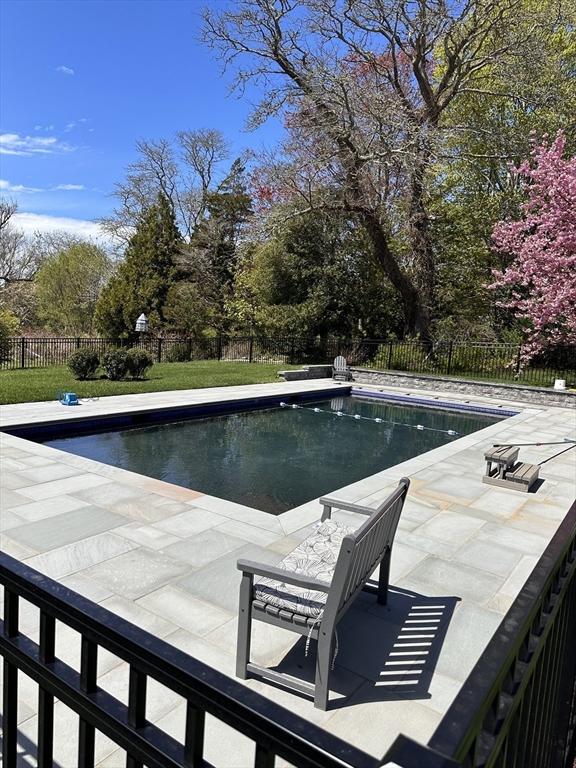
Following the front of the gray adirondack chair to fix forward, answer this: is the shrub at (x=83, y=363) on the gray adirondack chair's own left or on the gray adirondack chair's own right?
on the gray adirondack chair's own right

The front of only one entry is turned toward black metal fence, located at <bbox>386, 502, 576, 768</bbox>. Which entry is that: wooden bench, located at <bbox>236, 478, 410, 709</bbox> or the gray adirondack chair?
the gray adirondack chair

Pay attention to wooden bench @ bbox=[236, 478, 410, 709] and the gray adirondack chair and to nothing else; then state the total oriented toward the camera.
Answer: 1

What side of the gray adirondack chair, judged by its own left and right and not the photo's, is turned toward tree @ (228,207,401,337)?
back

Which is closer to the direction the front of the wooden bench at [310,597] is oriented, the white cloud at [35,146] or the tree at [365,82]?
the white cloud

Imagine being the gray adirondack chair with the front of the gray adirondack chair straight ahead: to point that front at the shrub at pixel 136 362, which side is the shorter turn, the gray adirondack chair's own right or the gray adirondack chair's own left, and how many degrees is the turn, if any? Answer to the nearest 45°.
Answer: approximately 45° to the gray adirondack chair's own right

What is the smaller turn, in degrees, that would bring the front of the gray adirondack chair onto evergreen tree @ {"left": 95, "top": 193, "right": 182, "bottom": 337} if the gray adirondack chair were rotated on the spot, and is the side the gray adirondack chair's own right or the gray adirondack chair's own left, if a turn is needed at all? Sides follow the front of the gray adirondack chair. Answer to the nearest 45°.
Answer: approximately 135° to the gray adirondack chair's own right

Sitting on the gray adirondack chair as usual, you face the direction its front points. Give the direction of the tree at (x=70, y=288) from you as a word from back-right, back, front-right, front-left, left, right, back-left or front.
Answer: back-right
